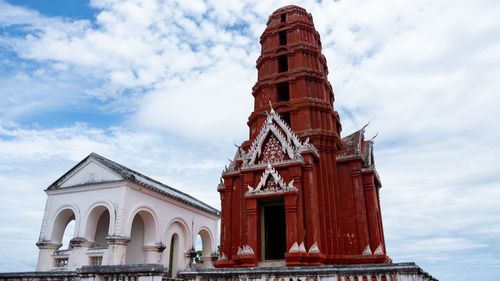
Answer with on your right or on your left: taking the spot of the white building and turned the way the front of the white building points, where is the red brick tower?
on your left

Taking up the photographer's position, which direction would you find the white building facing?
facing the viewer and to the left of the viewer
